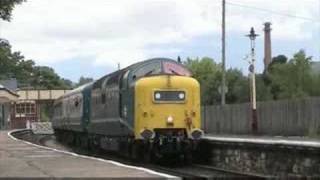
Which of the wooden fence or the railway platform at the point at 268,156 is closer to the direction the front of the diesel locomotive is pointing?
the railway platform

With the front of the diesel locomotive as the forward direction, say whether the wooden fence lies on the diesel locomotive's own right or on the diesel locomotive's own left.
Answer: on the diesel locomotive's own left

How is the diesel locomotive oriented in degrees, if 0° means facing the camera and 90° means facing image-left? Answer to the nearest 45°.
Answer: approximately 315°
